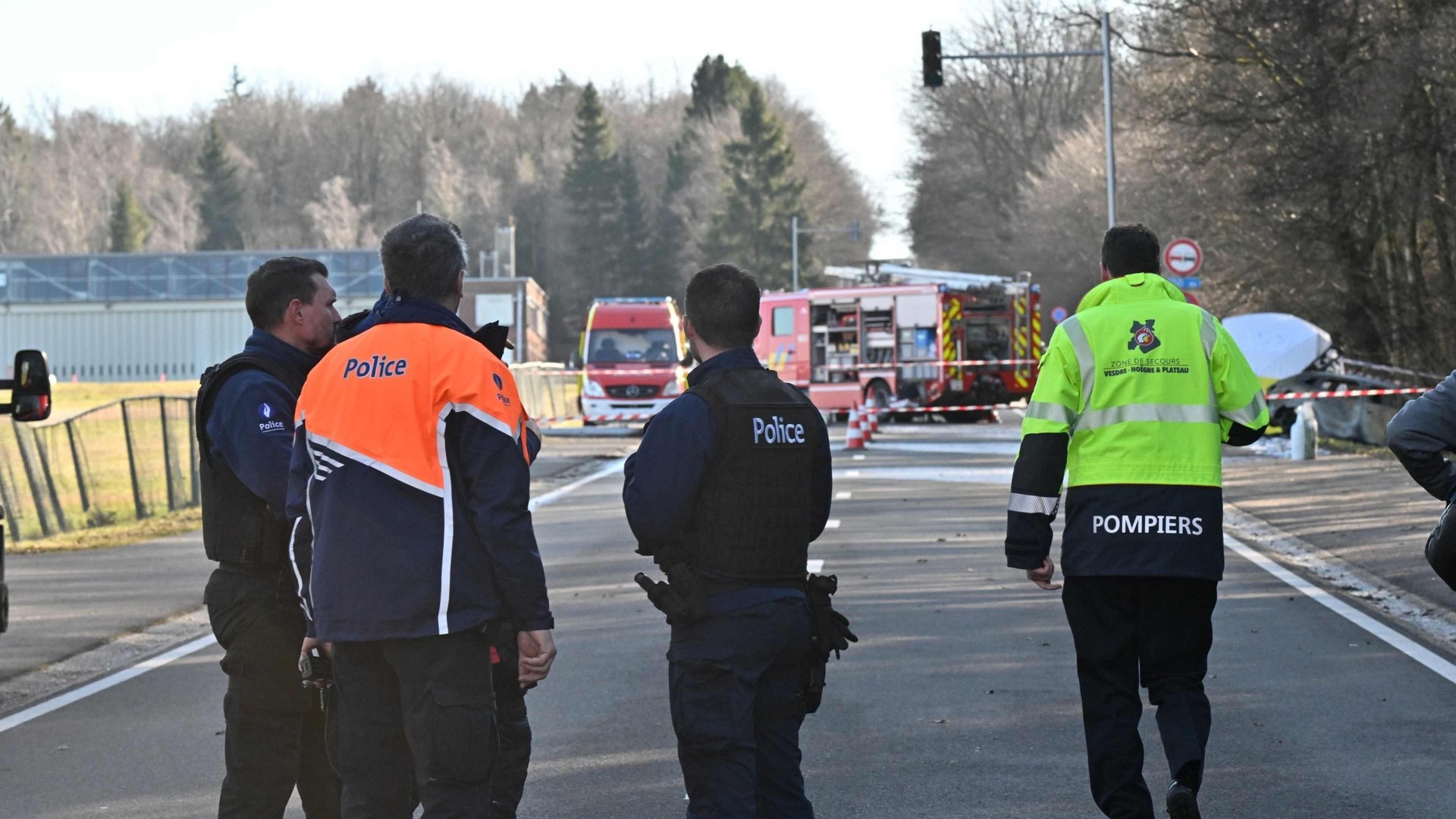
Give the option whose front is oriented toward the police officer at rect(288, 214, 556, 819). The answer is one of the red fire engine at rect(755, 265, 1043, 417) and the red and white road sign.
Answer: the red and white road sign

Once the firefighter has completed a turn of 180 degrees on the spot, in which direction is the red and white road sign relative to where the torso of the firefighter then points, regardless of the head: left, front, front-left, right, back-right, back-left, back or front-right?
back

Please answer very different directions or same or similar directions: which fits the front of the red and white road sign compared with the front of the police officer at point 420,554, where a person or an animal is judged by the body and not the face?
very different directions

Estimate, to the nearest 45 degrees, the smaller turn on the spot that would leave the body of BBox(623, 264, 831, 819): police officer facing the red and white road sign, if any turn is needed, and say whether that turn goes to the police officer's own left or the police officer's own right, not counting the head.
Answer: approximately 45° to the police officer's own right

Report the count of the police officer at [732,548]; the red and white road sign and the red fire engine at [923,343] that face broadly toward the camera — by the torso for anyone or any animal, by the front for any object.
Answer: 1

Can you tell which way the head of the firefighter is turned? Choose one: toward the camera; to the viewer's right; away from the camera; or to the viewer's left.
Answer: away from the camera

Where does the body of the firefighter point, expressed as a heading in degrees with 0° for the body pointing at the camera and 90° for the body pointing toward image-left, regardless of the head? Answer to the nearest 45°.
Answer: approximately 180°

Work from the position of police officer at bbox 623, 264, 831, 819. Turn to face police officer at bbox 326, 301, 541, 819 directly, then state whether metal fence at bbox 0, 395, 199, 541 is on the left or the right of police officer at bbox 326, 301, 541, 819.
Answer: right

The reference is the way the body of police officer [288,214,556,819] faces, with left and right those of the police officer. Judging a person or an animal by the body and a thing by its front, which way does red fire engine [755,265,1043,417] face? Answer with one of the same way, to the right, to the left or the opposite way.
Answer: to the left

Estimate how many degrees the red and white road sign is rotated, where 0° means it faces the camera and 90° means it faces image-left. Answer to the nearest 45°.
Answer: approximately 0°

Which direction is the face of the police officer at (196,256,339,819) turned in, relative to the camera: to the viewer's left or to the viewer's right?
to the viewer's right

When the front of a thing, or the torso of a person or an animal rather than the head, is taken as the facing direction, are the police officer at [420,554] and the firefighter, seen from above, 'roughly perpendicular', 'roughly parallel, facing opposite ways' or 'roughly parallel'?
roughly parallel

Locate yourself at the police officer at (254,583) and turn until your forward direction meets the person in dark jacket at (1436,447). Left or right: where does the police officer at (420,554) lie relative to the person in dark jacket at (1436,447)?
right

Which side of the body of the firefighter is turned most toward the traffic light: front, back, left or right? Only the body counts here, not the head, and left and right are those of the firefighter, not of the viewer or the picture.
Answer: front

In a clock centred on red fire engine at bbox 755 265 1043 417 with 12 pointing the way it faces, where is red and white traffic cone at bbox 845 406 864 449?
The red and white traffic cone is roughly at 8 o'clock from the red fire engine.

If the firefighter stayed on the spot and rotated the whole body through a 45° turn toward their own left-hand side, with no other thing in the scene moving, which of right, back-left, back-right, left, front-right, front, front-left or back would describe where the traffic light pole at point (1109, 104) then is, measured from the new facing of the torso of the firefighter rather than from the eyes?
front-right
